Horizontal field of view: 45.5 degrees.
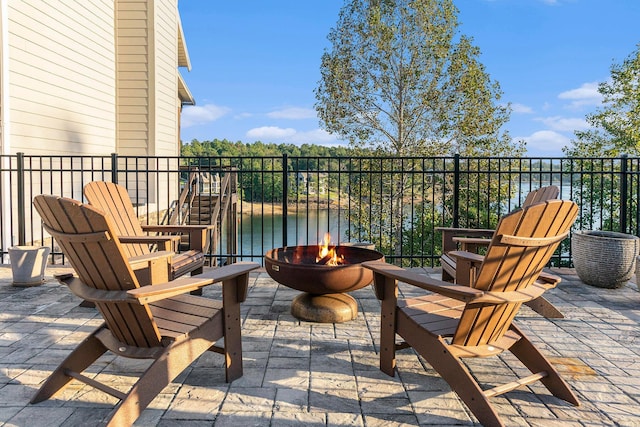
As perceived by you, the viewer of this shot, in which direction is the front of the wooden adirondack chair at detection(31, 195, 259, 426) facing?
facing away from the viewer and to the right of the viewer

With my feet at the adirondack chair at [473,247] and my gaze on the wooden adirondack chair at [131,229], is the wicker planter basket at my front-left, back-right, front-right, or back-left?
back-right

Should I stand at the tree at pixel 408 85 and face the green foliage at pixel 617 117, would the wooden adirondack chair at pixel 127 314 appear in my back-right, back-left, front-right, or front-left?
back-right

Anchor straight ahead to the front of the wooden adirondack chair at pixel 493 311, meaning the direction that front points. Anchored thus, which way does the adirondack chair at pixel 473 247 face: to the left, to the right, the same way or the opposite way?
to the left

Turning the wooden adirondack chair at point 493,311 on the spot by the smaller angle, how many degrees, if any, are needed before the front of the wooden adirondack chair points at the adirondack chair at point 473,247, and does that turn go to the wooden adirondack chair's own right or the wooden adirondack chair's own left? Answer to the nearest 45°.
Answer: approximately 45° to the wooden adirondack chair's own right

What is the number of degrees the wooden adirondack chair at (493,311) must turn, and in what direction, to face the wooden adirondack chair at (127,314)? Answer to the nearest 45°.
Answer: approximately 45° to its left
